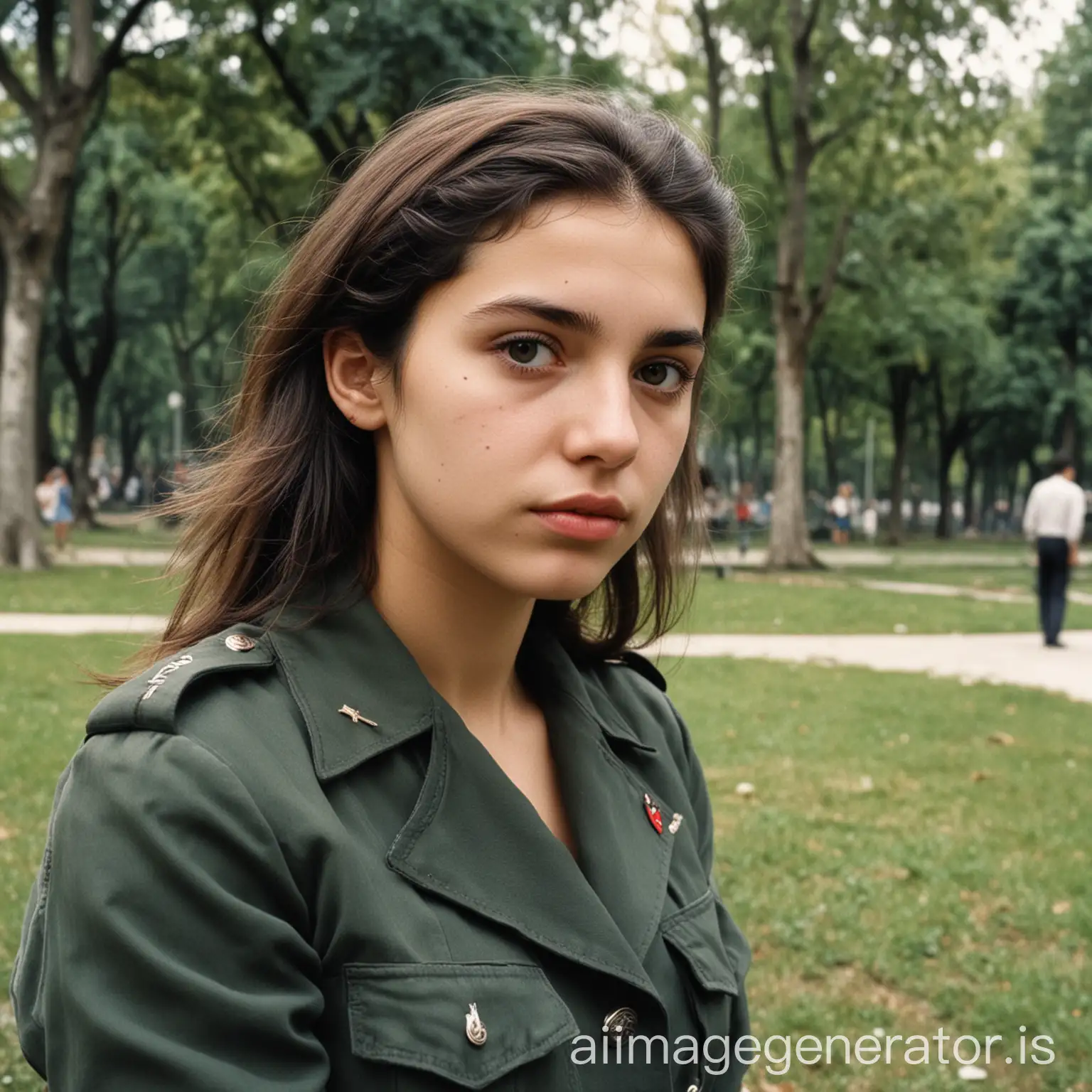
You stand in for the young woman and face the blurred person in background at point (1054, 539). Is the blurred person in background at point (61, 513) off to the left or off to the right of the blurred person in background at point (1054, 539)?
left

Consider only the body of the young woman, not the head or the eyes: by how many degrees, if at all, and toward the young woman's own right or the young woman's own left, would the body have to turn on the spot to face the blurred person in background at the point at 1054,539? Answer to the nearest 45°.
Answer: approximately 90° to the young woman's own left

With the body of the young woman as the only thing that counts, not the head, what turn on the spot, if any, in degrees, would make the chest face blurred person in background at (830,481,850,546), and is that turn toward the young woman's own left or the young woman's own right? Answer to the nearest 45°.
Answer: approximately 135° to the young woman's own left

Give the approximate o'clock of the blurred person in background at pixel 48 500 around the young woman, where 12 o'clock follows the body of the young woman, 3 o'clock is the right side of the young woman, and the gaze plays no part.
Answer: The blurred person in background is roughly at 7 o'clock from the young woman.

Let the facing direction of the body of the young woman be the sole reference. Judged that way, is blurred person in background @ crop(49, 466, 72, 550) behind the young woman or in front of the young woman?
behind

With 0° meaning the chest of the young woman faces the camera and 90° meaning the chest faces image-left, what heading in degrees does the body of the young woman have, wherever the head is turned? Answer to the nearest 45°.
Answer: approximately 315°

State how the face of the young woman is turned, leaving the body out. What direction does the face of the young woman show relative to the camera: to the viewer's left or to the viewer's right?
to the viewer's right

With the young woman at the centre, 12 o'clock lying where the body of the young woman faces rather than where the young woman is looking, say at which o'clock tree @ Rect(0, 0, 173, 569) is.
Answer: The tree is roughly at 7 o'clock from the young woman.

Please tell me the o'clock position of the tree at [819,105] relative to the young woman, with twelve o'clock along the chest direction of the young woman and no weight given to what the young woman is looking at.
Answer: The tree is roughly at 8 o'clock from the young woman.
